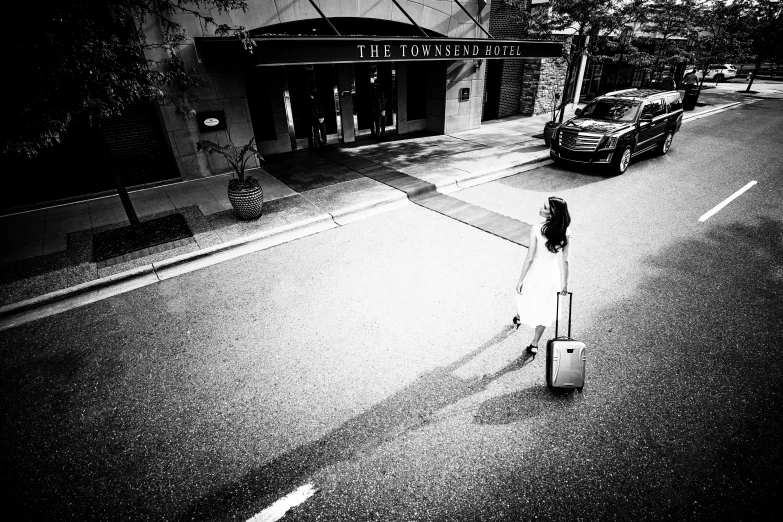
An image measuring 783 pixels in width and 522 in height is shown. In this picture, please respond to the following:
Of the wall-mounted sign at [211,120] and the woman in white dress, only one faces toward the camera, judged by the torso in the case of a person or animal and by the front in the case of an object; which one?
the wall-mounted sign

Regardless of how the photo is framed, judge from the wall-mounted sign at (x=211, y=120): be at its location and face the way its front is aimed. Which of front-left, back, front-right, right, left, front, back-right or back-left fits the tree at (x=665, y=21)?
left

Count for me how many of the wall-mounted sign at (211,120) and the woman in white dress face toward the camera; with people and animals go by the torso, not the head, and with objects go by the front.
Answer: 1

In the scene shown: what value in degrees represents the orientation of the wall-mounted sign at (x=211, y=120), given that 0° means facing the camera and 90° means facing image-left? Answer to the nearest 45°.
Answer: approximately 0°

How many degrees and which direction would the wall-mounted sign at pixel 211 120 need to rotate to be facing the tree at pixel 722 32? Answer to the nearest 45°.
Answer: approximately 90° to its left

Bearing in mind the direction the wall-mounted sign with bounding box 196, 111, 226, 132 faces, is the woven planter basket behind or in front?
in front

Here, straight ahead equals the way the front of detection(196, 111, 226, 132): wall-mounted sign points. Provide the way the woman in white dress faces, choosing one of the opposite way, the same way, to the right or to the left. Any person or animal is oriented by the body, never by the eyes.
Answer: the opposite way

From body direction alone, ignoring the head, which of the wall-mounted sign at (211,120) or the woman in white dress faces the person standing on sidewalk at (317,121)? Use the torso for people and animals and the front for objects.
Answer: the woman in white dress

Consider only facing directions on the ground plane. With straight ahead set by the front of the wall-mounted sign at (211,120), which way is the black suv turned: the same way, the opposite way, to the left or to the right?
to the right

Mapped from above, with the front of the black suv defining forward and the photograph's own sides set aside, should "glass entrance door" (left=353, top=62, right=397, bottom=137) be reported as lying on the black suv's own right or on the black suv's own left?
on the black suv's own right

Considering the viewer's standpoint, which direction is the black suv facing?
facing the viewer and to the left of the viewer

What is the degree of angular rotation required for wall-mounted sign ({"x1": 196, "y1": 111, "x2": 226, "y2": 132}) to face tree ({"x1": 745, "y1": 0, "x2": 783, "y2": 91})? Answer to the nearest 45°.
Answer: approximately 90° to its left

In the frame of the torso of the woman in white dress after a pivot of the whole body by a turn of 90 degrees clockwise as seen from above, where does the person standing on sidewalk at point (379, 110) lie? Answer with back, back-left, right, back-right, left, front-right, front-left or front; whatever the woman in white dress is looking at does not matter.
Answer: left

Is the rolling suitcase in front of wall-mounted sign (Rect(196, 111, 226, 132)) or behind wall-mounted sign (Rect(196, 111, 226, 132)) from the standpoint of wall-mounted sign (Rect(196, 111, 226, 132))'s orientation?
in front

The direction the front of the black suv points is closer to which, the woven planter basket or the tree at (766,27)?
the woven planter basket
